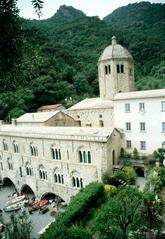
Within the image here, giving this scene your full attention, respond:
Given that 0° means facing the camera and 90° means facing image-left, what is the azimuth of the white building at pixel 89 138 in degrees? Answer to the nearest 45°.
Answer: approximately 45°

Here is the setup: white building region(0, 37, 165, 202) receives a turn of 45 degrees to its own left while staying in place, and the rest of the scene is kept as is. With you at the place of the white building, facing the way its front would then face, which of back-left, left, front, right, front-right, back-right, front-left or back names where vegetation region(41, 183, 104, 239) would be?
front

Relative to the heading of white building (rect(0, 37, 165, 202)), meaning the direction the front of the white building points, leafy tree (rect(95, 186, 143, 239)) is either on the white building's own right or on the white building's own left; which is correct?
on the white building's own left

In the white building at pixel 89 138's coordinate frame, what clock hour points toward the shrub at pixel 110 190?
The shrub is roughly at 10 o'clock from the white building.

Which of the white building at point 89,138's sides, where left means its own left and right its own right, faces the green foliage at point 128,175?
left
